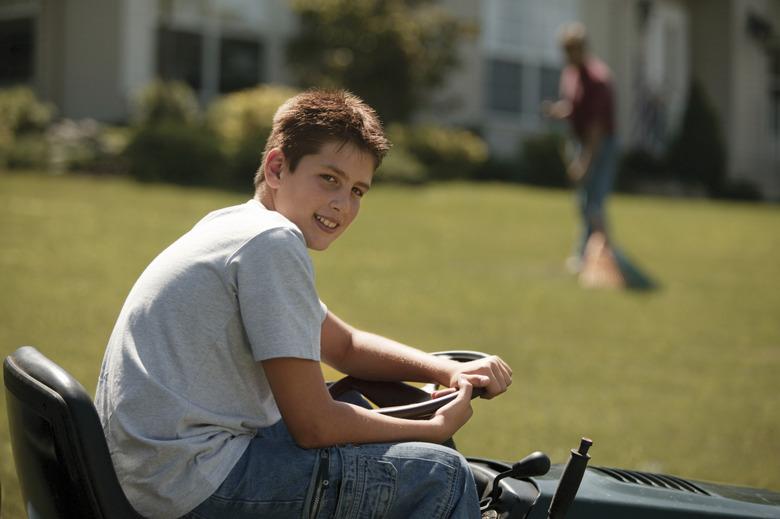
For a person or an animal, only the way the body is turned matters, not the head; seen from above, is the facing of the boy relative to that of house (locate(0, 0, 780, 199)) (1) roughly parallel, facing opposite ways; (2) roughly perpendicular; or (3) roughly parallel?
roughly perpendicular

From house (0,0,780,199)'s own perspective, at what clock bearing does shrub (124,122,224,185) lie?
The shrub is roughly at 1 o'clock from the house.

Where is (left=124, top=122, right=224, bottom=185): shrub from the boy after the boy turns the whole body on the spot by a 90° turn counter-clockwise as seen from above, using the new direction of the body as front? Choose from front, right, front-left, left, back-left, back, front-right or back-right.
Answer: front

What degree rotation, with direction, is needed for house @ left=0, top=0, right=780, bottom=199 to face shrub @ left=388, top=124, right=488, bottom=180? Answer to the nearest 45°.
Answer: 0° — it already faces it

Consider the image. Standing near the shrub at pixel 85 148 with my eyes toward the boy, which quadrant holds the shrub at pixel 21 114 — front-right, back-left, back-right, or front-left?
back-right

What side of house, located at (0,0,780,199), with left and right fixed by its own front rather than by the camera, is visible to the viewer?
front

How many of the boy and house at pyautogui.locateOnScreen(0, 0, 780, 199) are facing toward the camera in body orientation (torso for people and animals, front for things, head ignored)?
1

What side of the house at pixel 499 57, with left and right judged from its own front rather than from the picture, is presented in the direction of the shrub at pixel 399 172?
front

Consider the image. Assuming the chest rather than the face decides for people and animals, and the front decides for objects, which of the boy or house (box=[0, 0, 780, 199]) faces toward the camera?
the house

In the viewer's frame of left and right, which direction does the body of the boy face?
facing to the right of the viewer

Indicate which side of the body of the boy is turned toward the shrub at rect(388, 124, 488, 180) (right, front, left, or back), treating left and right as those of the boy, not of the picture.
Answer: left
